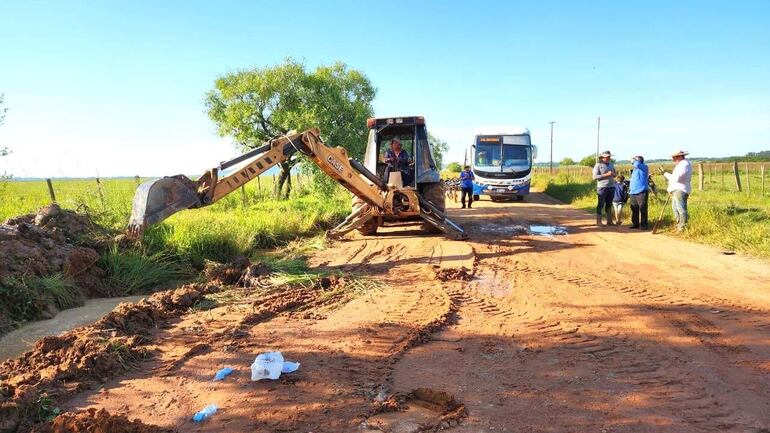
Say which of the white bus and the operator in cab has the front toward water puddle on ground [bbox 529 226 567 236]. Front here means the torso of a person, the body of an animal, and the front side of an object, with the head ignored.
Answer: the white bus

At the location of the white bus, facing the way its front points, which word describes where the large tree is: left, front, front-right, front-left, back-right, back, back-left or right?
right

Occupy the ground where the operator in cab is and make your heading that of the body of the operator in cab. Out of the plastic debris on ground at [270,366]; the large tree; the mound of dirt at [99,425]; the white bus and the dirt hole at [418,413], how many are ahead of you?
3

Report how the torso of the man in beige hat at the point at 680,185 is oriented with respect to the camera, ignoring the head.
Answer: to the viewer's left

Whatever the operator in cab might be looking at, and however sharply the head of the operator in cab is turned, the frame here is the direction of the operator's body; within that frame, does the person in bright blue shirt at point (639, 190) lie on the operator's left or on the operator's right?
on the operator's left

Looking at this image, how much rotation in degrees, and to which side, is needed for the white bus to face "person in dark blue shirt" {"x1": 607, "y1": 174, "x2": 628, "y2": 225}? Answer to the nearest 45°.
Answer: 0° — it already faces them

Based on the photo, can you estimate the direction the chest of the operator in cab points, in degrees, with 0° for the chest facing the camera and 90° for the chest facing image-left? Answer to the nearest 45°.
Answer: approximately 0°

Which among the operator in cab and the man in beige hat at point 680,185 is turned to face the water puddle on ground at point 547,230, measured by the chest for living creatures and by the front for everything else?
the man in beige hat

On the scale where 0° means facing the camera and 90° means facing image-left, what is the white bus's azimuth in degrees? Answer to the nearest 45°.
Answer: approximately 0°

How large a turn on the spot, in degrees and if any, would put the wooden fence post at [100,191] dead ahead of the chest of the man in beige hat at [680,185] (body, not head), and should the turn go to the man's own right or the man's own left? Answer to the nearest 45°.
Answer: approximately 45° to the man's own left

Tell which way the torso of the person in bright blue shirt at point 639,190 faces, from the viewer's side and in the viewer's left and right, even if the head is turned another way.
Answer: facing to the left of the viewer
